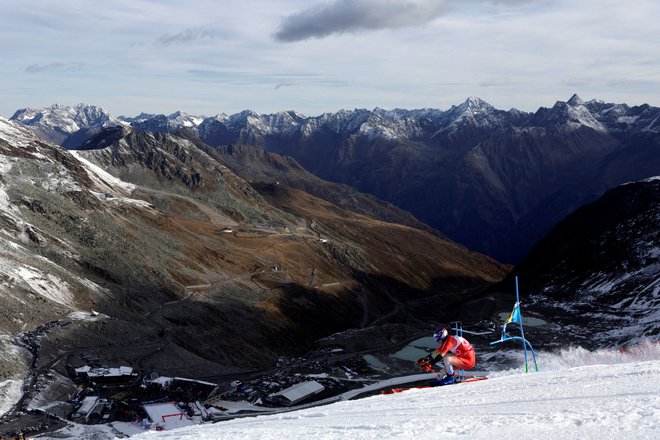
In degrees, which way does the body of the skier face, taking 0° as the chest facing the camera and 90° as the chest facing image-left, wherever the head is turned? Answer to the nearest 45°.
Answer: approximately 90°
